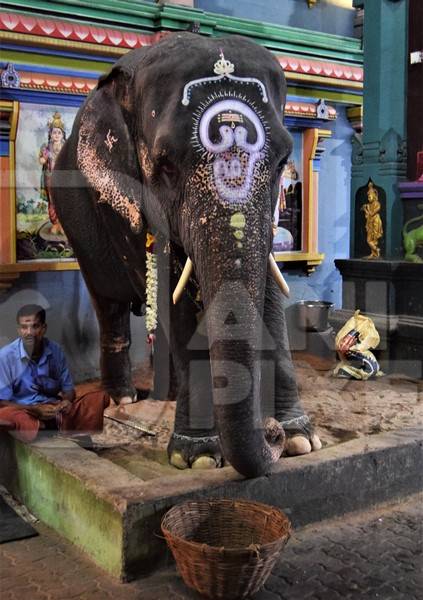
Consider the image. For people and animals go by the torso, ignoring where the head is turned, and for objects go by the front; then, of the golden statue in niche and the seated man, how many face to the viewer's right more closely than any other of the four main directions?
0

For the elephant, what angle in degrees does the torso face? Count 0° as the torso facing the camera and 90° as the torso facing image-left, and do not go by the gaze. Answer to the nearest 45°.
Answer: approximately 315°

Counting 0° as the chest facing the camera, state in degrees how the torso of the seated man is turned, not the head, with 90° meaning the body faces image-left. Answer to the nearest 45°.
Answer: approximately 0°

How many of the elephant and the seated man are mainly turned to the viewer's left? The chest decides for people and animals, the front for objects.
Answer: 0

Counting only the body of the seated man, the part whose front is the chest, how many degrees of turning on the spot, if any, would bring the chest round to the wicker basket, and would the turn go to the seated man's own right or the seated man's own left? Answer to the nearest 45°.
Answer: approximately 45° to the seated man's own left

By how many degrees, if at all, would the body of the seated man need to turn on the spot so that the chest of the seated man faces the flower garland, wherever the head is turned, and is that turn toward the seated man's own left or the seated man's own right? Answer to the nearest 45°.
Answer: approximately 45° to the seated man's own left

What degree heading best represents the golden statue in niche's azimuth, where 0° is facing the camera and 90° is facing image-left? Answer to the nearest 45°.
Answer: approximately 45°

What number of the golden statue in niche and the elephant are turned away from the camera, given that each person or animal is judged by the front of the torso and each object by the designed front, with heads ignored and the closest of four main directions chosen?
0

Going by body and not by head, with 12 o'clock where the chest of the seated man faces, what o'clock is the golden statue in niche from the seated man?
The golden statue in niche is roughly at 8 o'clock from the seated man.

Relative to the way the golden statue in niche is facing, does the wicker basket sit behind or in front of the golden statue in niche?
in front
